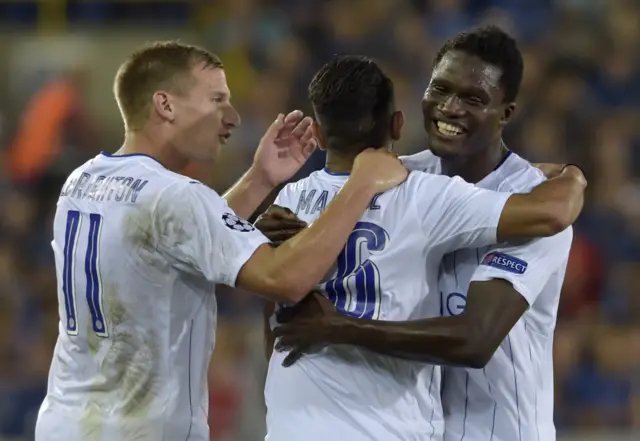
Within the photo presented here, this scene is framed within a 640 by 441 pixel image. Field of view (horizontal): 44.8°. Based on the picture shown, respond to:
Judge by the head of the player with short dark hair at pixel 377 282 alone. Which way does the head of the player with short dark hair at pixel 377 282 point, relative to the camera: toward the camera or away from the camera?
away from the camera

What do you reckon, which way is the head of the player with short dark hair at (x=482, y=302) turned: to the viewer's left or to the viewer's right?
to the viewer's left
